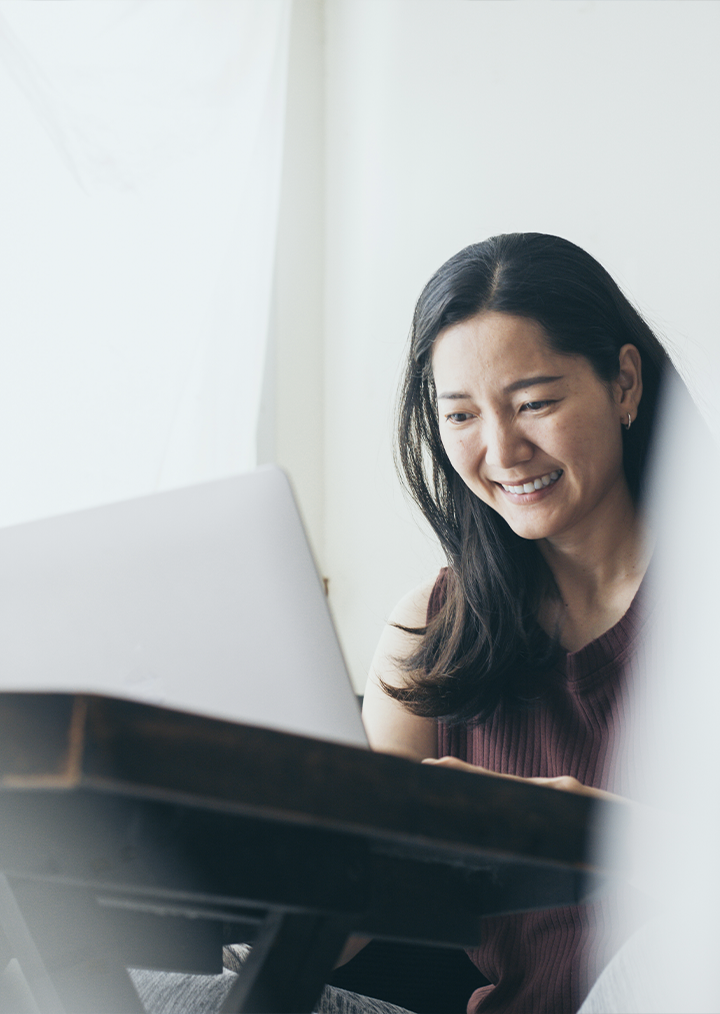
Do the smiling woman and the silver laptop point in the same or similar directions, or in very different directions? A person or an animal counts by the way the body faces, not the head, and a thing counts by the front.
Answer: very different directions

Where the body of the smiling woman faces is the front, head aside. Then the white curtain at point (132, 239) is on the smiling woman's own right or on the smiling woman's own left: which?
on the smiling woman's own right

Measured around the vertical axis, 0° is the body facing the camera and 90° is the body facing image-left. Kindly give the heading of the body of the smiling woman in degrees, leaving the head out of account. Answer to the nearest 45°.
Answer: approximately 45°

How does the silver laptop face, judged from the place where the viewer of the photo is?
facing away from the viewer and to the right of the viewer

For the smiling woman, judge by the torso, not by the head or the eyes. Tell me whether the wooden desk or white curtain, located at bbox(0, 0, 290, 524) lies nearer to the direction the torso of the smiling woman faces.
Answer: the wooden desk
